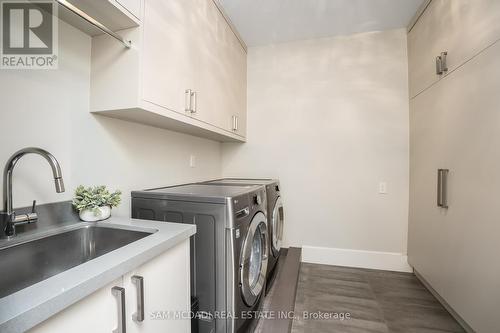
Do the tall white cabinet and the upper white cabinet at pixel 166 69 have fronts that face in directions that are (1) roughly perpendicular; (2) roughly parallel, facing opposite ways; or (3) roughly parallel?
roughly parallel, facing opposite ways

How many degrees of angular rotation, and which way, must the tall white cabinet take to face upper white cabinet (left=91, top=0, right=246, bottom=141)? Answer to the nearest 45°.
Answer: approximately 45° to its left

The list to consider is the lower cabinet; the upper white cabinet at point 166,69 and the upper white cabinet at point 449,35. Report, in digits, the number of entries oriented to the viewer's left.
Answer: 1

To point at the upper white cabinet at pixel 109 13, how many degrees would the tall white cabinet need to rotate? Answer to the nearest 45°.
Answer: approximately 45° to its left

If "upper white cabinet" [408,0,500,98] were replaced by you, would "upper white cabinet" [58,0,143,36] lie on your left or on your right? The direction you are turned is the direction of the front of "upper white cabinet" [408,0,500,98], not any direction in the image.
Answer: on your left

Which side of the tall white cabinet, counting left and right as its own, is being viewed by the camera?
left

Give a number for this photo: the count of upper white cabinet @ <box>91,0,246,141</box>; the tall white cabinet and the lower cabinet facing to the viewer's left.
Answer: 1

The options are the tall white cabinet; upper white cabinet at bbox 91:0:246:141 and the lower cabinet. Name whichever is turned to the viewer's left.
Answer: the tall white cabinet

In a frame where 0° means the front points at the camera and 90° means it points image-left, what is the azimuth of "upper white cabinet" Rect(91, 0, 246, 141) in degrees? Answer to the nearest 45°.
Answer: approximately 315°

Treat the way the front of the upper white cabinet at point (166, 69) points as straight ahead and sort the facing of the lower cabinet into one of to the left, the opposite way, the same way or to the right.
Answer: the same way

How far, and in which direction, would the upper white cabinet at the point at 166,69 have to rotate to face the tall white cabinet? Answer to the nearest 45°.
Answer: approximately 45° to its left

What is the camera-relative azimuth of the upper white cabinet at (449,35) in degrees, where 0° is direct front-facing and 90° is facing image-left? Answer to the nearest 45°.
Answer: approximately 90°

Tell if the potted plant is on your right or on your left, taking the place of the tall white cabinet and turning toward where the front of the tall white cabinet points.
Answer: on your left
